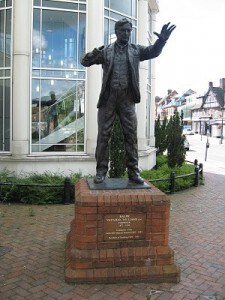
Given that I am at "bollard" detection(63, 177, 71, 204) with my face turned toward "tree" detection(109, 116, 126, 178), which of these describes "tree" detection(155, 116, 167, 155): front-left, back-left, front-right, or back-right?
front-left

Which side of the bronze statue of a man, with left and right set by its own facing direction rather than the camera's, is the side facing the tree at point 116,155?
back

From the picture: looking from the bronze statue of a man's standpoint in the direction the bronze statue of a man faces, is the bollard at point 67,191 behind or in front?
behind

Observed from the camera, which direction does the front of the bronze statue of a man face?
facing the viewer

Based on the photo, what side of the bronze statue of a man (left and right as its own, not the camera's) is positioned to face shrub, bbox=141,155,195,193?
back

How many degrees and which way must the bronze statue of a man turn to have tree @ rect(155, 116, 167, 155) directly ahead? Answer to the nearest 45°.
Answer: approximately 180°
